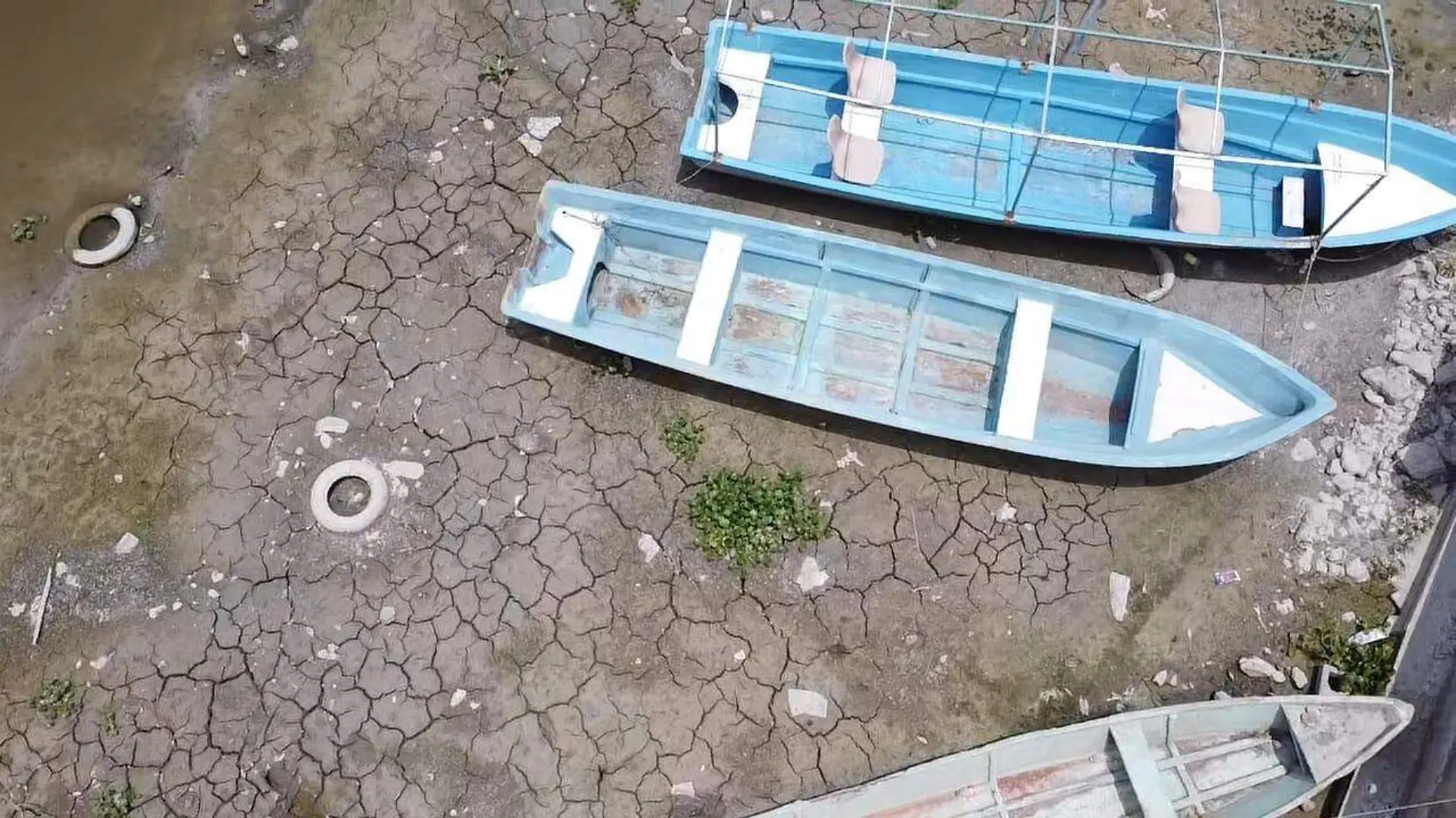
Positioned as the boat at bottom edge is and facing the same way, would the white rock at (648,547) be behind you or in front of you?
behind

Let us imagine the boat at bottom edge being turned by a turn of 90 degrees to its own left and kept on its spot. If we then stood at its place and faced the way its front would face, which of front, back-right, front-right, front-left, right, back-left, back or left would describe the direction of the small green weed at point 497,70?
left

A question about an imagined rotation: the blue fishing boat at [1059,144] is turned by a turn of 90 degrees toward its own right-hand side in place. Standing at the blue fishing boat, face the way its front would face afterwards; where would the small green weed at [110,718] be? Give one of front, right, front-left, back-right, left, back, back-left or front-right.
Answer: front-right

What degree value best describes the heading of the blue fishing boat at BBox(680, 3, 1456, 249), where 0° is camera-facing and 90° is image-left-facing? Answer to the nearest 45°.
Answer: approximately 270°

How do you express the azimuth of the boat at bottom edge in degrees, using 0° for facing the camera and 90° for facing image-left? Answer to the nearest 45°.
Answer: approximately 270°

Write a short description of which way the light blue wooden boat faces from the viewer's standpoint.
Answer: facing to the right of the viewer

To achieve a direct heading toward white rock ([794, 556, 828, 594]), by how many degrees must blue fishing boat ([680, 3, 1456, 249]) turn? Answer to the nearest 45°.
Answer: approximately 90° to its right

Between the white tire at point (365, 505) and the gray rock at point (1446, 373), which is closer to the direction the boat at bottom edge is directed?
the gray rock

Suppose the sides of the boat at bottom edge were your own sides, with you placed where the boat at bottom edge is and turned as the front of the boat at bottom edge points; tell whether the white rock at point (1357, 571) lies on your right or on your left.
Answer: on your left

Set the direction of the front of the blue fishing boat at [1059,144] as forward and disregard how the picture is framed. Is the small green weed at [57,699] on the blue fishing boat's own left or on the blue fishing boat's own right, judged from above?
on the blue fishing boat's own right

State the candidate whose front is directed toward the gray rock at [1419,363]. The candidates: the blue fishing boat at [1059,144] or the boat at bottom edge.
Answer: the blue fishing boat
